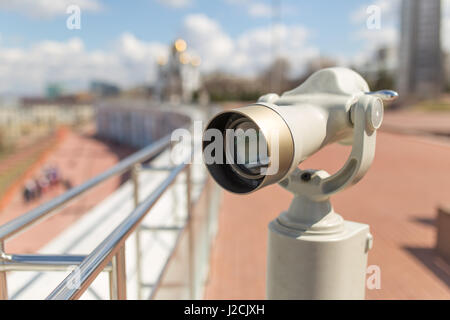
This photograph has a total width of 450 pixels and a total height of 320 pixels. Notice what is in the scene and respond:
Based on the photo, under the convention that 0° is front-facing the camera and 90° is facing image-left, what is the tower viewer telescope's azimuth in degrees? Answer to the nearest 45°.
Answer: approximately 45°

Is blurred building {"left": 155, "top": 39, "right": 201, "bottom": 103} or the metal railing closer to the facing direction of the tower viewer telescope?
the metal railing

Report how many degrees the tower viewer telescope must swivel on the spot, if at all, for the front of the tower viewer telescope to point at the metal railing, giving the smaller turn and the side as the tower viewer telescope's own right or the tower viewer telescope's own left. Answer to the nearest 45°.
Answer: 0° — it already faces it

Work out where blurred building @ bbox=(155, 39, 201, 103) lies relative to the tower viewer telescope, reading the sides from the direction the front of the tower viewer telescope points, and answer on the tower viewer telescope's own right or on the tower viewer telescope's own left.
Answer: on the tower viewer telescope's own right
